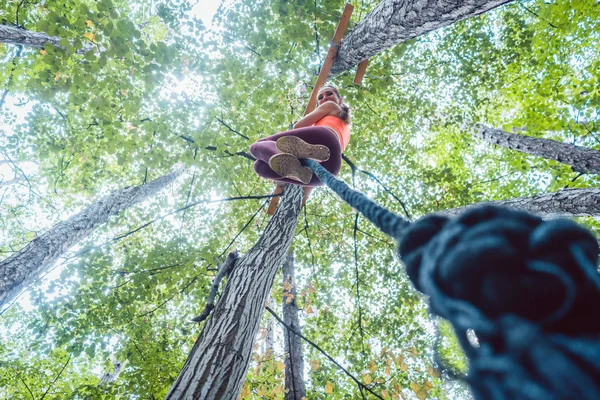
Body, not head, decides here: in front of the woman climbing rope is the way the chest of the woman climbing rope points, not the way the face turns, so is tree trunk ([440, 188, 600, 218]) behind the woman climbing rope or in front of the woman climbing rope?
behind

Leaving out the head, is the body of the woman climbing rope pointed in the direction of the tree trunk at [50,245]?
no

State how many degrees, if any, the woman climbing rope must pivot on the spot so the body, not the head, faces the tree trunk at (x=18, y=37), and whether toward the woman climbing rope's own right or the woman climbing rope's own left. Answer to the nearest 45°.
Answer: approximately 45° to the woman climbing rope's own right
